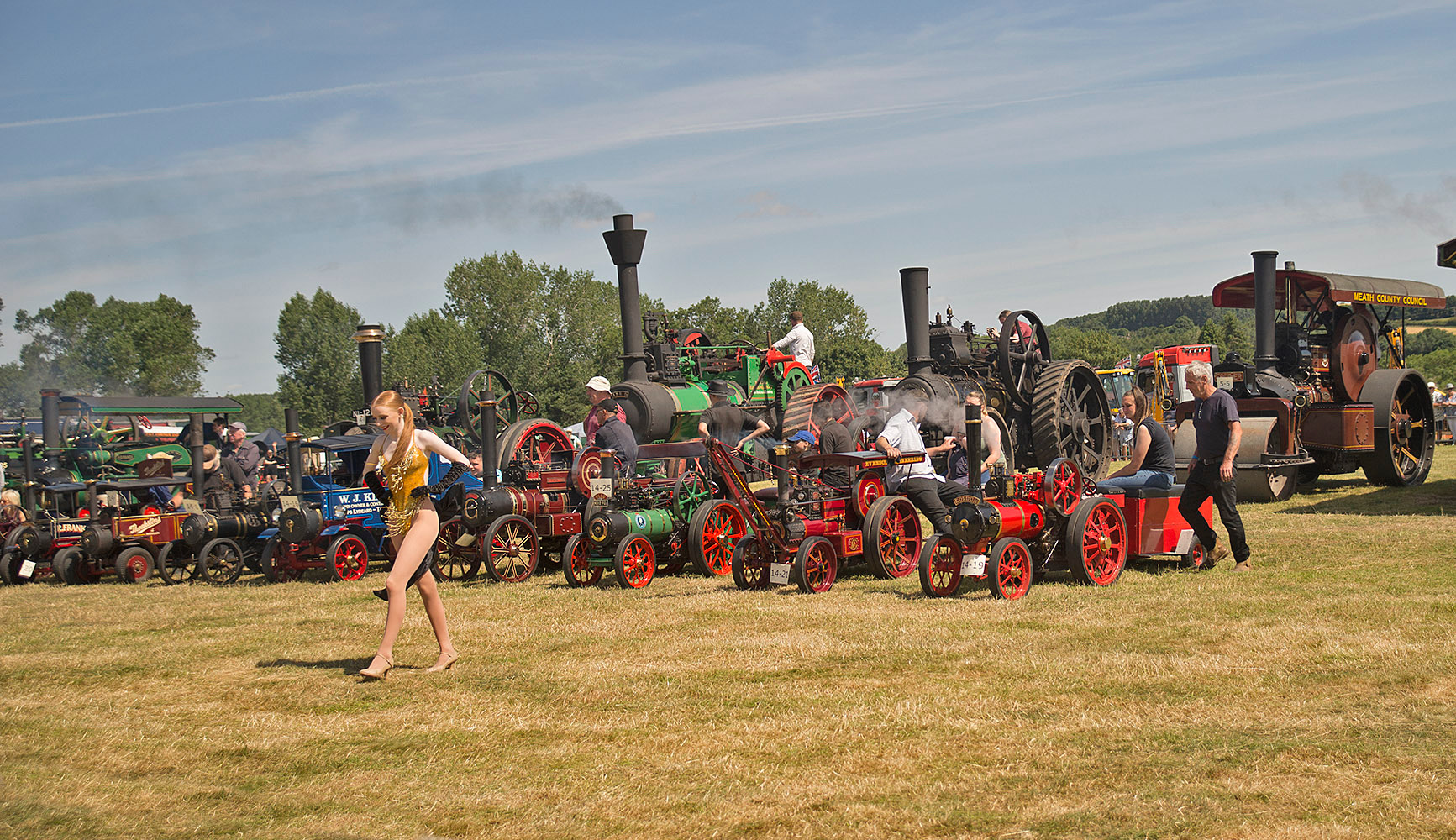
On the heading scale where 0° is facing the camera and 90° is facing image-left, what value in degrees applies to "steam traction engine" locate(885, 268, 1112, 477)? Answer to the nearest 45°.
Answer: approximately 45°

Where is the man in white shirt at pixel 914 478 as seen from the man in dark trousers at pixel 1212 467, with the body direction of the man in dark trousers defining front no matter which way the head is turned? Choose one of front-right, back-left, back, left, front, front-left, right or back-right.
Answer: front-right

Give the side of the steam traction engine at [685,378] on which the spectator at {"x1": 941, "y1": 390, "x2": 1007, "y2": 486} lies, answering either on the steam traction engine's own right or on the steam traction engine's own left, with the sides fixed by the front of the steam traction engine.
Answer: on the steam traction engine's own left

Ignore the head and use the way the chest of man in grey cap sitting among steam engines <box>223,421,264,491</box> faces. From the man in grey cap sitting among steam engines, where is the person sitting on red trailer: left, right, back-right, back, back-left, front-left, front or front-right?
left

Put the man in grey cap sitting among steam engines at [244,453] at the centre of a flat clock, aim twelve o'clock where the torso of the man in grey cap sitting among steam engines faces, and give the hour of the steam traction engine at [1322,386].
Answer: The steam traction engine is roughly at 8 o'clock from the man in grey cap sitting among steam engines.

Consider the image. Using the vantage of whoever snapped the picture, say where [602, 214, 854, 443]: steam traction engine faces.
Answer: facing the viewer and to the left of the viewer

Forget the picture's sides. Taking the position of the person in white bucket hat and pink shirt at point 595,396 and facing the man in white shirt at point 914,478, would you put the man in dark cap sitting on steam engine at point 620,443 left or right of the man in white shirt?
right

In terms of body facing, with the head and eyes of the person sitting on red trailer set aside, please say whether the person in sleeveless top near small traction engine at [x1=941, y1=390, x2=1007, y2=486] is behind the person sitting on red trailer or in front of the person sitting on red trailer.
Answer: in front

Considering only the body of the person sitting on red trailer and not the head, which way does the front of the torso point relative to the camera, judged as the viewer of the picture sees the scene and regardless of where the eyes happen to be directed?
to the viewer's left

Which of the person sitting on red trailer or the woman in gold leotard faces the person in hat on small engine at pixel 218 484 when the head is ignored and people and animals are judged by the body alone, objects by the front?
the person sitting on red trailer

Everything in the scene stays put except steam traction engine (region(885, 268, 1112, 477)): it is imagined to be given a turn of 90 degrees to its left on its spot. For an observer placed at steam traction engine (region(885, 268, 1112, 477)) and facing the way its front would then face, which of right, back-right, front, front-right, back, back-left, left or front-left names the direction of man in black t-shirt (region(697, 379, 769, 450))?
back-right

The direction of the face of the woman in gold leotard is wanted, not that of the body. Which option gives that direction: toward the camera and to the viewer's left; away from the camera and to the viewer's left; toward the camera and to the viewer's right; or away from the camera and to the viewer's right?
toward the camera and to the viewer's left

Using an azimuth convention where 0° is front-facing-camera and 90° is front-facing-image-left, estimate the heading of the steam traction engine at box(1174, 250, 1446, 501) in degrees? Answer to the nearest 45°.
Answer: approximately 45°

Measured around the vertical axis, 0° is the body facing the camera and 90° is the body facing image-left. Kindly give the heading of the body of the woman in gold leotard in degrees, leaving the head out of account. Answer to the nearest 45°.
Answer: approximately 45°

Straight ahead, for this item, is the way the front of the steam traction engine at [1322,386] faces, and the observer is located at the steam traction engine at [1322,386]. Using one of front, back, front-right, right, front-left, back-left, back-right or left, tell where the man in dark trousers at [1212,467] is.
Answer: front-left

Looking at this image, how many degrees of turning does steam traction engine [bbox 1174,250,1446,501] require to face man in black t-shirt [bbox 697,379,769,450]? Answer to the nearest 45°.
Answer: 0° — it already faces them
